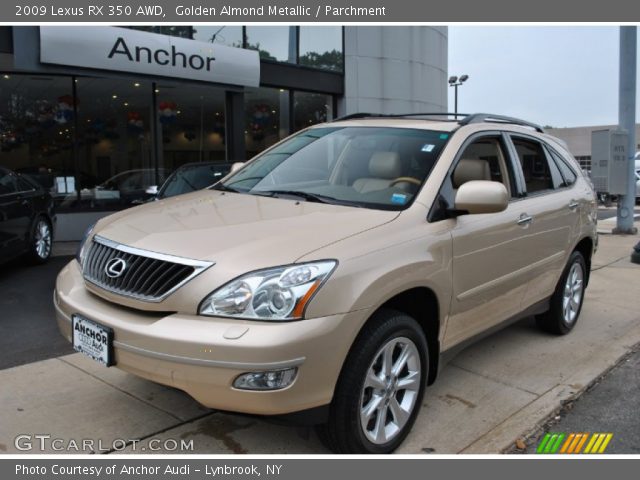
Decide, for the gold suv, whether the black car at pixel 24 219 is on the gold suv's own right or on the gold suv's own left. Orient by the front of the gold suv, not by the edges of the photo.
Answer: on the gold suv's own right

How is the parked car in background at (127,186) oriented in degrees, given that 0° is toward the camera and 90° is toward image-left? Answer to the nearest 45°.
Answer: approximately 45°

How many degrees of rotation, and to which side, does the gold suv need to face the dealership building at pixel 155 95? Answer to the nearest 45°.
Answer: approximately 135° to its right

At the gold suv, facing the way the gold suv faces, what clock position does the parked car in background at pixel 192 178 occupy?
The parked car in background is roughly at 4 o'clock from the gold suv.

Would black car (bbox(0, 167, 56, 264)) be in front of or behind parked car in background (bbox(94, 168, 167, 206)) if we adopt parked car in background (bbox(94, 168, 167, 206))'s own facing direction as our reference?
in front

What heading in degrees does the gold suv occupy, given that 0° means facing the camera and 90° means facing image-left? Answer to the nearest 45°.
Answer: approximately 45°

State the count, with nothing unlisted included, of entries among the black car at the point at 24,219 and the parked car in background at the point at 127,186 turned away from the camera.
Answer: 0

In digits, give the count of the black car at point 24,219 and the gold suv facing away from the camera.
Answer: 0
